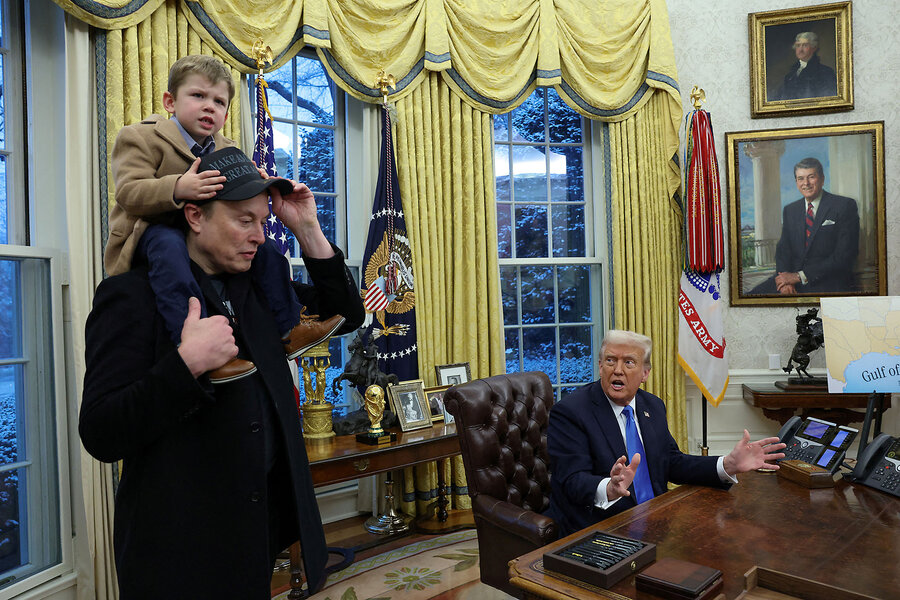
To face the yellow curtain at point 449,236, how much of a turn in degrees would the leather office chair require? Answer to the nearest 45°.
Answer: approximately 135° to its left

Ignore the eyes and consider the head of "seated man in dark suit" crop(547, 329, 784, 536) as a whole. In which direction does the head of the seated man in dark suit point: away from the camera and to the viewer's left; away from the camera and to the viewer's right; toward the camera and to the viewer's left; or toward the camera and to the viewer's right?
toward the camera and to the viewer's left

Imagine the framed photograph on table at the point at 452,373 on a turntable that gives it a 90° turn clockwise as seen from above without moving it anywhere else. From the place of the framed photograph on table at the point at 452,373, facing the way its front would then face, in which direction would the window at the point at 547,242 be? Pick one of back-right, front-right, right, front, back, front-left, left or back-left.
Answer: back-right

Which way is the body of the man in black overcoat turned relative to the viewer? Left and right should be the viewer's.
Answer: facing the viewer and to the right of the viewer

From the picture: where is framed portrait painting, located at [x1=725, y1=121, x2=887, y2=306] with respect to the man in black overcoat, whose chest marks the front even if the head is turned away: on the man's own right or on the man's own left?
on the man's own left

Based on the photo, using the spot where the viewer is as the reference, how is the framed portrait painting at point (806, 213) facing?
facing the viewer

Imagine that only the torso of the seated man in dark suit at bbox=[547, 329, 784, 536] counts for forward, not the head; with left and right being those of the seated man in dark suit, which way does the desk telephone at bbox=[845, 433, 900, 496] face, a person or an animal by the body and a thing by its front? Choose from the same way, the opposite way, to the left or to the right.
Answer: to the right

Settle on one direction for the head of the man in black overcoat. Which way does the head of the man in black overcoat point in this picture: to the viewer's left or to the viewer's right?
to the viewer's right

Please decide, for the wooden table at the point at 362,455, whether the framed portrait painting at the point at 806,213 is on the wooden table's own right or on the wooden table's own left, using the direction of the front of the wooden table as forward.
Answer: on the wooden table's own left

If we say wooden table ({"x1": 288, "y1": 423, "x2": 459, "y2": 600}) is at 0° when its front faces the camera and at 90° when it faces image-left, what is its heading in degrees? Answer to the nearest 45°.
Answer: approximately 315°

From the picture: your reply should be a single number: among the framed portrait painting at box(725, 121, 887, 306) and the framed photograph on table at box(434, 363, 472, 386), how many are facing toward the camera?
2

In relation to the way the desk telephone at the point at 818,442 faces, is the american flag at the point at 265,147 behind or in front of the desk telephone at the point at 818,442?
in front

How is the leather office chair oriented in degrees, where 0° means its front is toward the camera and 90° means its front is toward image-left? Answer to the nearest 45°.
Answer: approximately 315°

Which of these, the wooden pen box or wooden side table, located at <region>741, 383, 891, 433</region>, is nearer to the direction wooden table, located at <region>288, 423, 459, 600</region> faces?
the wooden pen box

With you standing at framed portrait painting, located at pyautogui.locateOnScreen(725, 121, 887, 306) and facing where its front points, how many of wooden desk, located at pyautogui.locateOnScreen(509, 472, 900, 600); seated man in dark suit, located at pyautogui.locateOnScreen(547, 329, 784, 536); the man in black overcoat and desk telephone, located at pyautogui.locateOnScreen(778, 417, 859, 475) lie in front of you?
4

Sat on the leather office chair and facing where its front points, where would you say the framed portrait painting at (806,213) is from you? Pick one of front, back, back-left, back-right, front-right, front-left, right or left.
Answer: left

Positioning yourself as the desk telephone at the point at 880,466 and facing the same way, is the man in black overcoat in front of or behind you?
in front

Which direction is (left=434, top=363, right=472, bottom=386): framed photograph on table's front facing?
toward the camera
